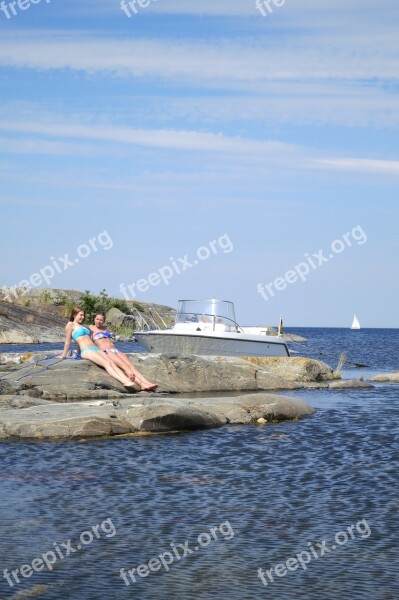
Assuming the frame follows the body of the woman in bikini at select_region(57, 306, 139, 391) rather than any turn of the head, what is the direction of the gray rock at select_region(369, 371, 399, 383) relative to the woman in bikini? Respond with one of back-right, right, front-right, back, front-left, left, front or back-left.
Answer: left

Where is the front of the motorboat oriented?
to the viewer's left

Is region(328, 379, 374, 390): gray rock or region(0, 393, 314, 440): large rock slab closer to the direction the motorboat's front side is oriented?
the large rock slab

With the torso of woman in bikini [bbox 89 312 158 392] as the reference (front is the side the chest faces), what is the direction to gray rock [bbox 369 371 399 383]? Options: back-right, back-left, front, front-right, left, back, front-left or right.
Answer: left

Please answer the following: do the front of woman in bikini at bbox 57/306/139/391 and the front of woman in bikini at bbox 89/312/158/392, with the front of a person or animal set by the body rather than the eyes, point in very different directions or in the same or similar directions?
same or similar directions

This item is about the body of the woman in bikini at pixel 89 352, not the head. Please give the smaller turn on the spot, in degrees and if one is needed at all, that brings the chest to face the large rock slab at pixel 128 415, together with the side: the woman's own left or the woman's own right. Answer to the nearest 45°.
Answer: approximately 45° to the woman's own right

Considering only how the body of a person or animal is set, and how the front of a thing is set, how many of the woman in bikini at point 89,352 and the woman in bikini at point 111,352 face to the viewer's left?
0

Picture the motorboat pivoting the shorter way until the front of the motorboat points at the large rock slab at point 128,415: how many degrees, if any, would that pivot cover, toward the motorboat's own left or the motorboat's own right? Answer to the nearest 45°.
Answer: approximately 90° to the motorboat's own left

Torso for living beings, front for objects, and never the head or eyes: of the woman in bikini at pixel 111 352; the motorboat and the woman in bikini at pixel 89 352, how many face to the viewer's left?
1

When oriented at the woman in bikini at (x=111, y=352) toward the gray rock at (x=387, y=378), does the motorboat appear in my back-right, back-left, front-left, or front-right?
front-left

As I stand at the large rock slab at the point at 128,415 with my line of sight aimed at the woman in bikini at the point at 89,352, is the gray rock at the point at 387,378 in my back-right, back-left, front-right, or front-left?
front-right
